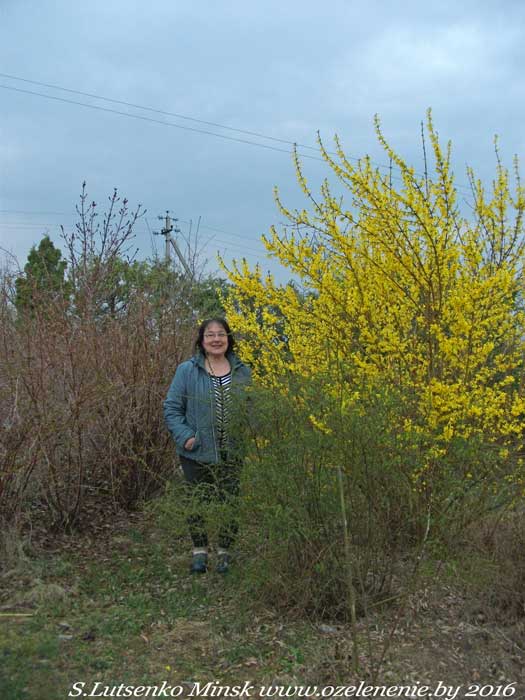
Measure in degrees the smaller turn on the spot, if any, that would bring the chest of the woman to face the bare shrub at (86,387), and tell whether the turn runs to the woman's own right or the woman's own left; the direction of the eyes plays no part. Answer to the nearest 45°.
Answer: approximately 135° to the woman's own right

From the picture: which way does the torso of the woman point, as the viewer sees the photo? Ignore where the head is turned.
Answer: toward the camera

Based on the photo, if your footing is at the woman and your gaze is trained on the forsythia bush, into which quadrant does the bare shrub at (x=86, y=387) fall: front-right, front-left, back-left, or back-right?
back-left

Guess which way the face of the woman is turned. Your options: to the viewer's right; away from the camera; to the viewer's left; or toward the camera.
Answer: toward the camera

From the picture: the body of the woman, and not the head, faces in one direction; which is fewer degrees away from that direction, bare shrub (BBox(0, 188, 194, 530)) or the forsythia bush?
the forsythia bush

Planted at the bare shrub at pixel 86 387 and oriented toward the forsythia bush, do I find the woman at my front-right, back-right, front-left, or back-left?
front-right

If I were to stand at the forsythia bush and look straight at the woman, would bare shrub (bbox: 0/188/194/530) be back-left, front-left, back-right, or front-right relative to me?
front-right

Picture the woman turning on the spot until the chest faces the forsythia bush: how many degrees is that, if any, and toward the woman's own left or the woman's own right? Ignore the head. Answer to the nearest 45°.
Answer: approximately 90° to the woman's own left
